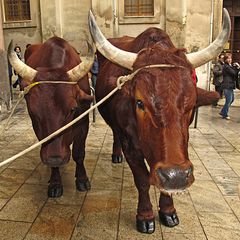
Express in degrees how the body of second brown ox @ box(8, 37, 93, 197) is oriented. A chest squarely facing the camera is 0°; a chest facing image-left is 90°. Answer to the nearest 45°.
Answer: approximately 0°

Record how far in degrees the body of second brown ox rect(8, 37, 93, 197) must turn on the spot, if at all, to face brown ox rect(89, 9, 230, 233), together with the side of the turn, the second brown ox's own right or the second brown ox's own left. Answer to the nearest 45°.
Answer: approximately 45° to the second brown ox's own left

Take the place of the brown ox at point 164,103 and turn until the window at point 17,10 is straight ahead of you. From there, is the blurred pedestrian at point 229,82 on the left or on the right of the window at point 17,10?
right

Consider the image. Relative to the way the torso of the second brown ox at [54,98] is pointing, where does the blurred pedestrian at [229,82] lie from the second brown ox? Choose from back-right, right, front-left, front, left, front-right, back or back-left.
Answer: back-left

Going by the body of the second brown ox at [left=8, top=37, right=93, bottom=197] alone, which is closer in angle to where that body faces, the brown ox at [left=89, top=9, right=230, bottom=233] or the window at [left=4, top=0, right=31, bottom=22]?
the brown ox

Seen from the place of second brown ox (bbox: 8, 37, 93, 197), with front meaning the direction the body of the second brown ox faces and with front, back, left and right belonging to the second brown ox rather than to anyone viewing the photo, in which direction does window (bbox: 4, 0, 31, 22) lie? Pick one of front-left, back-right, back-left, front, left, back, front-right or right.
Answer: back
